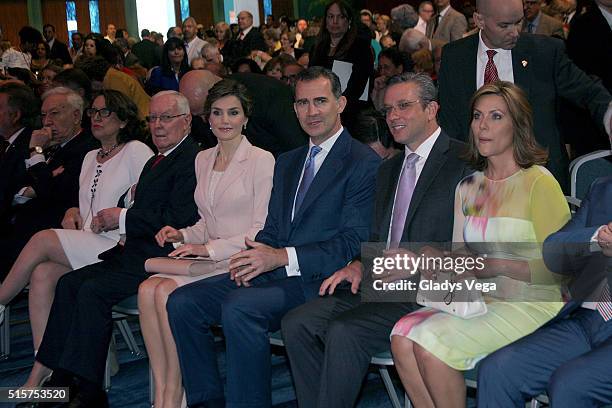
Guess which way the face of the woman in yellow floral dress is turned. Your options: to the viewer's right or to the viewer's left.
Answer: to the viewer's left

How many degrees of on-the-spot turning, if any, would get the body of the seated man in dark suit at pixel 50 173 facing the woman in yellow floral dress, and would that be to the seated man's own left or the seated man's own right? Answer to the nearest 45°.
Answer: approximately 90° to the seated man's own left

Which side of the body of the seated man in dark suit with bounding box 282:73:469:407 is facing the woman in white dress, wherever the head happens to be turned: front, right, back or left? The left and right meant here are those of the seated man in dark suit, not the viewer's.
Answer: right

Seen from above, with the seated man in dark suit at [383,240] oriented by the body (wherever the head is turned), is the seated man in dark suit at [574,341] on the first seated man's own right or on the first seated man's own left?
on the first seated man's own left

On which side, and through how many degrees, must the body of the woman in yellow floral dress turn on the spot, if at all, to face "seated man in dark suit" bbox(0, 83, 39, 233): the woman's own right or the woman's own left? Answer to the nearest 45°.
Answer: approximately 90° to the woman's own right

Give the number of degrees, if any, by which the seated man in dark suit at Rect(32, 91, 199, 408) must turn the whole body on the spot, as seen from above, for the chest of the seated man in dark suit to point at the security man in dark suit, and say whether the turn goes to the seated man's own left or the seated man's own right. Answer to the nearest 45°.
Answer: approximately 135° to the seated man's own left

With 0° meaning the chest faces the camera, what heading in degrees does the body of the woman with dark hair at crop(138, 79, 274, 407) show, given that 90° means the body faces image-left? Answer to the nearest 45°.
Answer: approximately 45°

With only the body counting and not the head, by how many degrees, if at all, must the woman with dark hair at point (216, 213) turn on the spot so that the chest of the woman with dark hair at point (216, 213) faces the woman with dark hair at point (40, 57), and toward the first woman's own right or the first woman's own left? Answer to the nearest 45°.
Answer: approximately 135° to the first woman's own right

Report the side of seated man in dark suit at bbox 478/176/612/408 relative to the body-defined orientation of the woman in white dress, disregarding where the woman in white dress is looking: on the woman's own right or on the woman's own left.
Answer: on the woman's own left

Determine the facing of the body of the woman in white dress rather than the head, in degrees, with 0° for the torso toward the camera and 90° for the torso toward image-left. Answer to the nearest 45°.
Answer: approximately 45°
